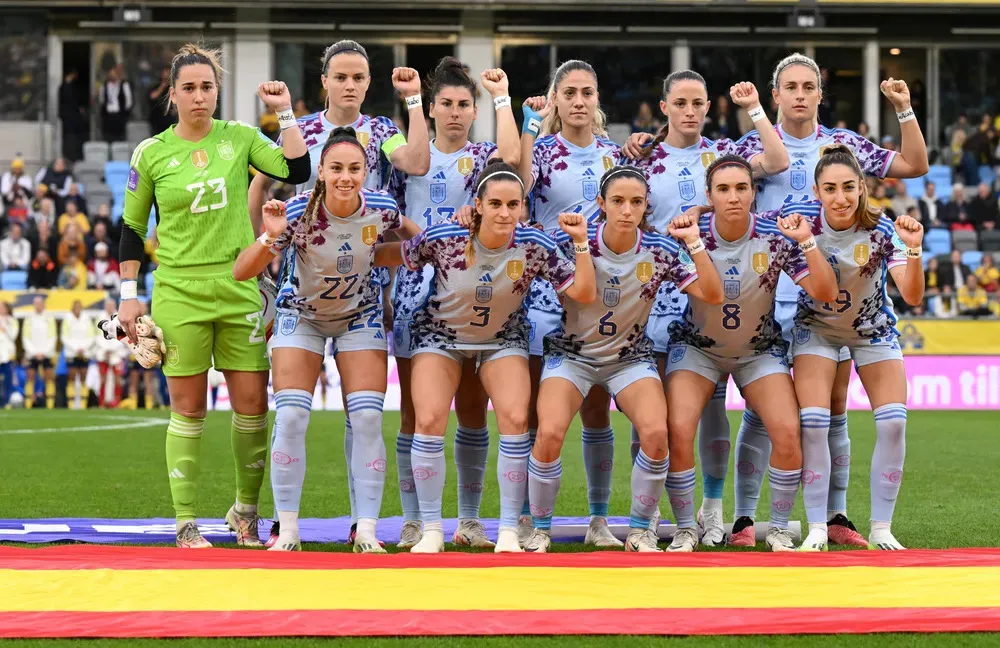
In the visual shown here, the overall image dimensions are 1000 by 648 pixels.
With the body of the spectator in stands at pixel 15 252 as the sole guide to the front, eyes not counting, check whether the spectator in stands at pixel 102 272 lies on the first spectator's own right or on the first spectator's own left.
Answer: on the first spectator's own left

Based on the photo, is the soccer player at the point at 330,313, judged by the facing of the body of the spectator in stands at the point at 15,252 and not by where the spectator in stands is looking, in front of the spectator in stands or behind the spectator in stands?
in front

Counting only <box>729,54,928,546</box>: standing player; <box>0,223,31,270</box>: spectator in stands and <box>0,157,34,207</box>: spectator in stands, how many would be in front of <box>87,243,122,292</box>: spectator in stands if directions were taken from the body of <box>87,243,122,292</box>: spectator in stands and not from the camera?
1

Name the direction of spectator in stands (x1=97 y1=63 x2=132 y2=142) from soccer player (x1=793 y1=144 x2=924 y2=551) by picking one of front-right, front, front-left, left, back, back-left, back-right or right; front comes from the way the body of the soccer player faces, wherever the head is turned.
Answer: back-right

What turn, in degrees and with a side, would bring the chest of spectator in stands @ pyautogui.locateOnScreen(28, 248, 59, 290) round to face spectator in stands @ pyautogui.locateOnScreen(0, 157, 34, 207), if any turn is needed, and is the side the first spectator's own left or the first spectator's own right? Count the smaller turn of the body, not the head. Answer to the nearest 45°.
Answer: approximately 180°

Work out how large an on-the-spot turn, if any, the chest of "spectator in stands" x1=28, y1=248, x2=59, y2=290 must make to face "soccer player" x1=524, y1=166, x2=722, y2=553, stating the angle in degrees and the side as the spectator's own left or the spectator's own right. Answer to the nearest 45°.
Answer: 0° — they already face them

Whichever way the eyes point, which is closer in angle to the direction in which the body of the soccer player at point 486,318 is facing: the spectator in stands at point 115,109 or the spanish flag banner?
the spanish flag banner

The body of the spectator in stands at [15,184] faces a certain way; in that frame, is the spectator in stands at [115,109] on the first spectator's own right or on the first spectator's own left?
on the first spectator's own left

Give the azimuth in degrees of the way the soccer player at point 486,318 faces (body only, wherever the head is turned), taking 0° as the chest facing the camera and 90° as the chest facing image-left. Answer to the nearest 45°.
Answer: approximately 0°

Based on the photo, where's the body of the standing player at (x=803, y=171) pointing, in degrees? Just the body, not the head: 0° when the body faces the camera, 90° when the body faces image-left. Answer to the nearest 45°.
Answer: approximately 0°
